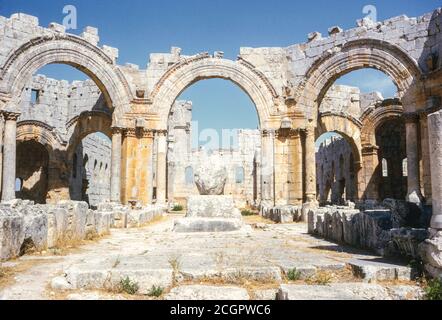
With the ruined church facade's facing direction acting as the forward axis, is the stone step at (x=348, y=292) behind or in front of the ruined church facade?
in front

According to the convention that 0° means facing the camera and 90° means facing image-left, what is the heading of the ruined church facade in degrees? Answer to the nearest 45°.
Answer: approximately 0°

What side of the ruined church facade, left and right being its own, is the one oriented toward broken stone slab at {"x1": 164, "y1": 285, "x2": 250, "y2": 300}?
front

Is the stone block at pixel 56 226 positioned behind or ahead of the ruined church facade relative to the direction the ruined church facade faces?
ahead

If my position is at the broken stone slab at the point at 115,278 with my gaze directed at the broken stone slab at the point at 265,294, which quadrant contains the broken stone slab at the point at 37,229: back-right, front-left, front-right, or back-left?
back-left

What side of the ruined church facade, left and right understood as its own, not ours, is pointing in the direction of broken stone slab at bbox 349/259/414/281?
front

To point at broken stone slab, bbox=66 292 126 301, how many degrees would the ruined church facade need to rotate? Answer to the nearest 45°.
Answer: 0° — it already faces it

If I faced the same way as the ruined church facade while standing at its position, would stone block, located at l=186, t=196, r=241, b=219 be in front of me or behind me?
in front
